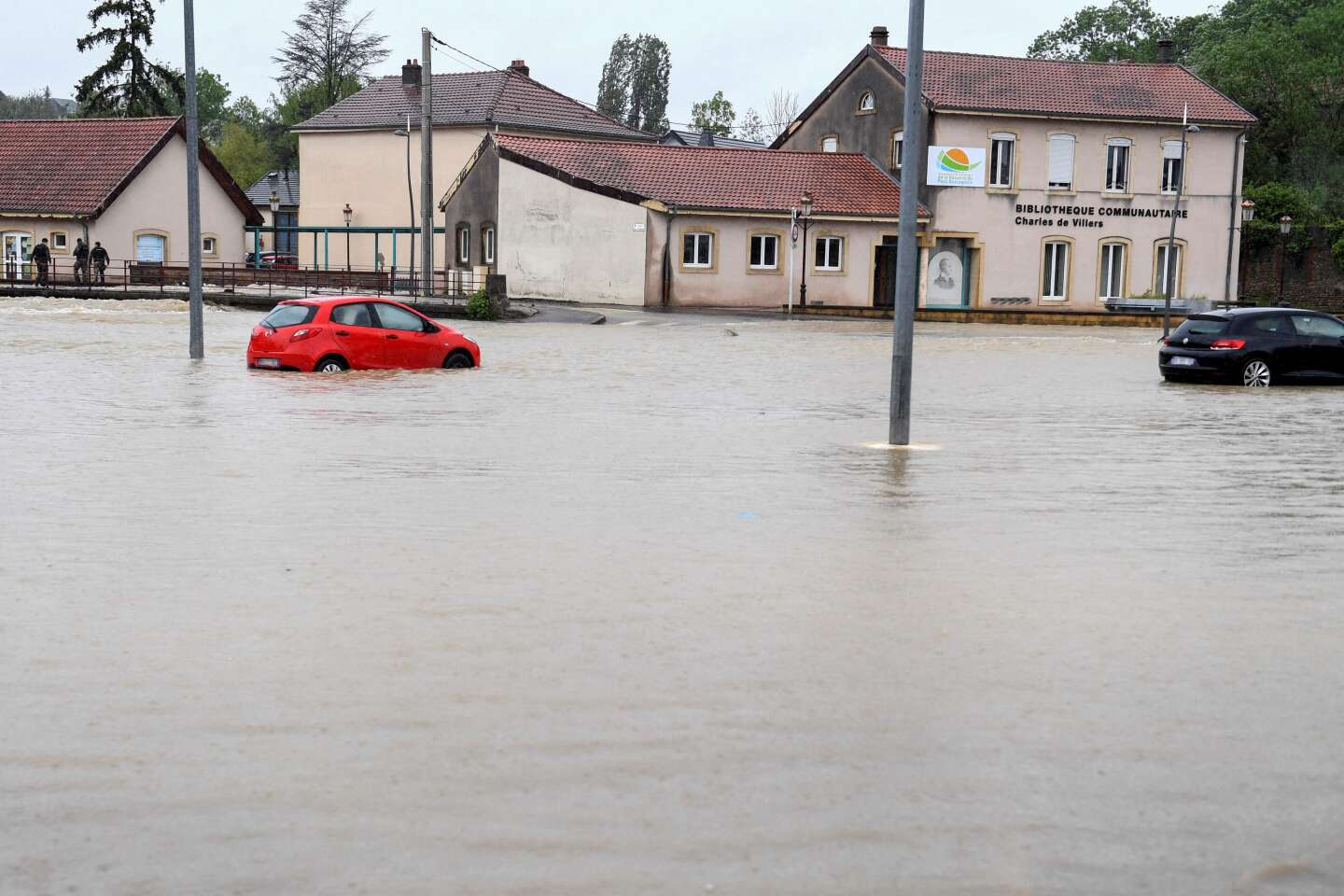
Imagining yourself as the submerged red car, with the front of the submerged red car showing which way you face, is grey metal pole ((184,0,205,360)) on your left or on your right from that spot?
on your left

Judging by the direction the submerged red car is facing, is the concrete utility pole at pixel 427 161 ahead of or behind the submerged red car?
ahead

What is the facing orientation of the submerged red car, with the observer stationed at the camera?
facing away from the viewer and to the right of the viewer

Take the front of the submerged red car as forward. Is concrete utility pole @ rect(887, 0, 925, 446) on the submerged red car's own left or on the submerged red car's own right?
on the submerged red car's own right
